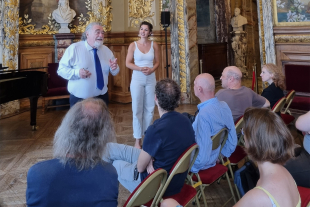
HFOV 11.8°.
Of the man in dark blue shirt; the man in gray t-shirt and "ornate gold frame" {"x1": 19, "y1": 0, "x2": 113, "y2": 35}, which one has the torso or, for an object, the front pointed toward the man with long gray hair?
the ornate gold frame

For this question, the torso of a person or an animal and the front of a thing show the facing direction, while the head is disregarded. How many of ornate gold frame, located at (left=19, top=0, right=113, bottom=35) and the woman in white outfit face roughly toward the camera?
2

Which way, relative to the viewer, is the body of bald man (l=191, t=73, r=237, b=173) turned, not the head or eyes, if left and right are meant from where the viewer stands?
facing away from the viewer and to the left of the viewer

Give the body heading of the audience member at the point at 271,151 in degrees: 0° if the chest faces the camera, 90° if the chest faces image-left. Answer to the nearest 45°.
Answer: approximately 135°

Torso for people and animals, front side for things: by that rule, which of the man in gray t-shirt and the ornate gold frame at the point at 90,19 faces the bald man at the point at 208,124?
the ornate gold frame

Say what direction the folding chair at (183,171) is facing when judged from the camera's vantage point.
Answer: facing away from the viewer and to the left of the viewer

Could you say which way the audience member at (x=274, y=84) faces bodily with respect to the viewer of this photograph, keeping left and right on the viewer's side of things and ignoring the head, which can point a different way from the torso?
facing to the left of the viewer

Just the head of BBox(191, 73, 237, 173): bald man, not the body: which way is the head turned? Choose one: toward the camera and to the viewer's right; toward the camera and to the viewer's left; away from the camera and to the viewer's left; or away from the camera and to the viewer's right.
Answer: away from the camera and to the viewer's left

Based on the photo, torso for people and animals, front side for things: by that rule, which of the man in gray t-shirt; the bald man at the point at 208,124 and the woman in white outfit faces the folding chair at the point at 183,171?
the woman in white outfit
